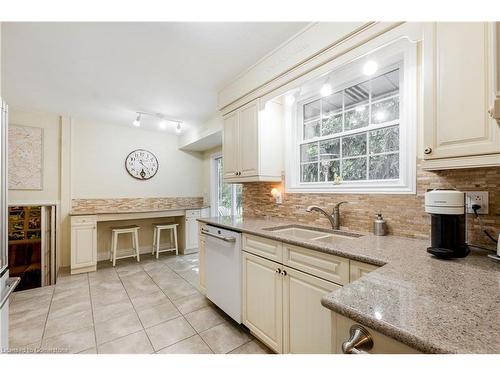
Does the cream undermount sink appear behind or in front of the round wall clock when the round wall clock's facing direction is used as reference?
in front

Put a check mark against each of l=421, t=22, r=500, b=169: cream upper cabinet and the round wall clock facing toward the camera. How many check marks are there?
2

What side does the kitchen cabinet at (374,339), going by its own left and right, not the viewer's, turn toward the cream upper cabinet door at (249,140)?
right

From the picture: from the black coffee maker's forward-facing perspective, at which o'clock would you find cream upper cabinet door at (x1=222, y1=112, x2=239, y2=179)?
The cream upper cabinet door is roughly at 2 o'clock from the black coffee maker.

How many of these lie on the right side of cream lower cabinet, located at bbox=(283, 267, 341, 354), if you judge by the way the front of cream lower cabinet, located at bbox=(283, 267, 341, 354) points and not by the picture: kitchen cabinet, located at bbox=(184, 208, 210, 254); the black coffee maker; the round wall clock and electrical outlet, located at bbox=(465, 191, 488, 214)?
2

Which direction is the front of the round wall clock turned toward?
toward the camera

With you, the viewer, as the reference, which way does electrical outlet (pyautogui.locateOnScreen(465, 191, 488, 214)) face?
facing the viewer

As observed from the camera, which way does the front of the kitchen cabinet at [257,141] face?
facing the viewer and to the left of the viewer
